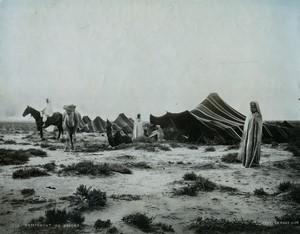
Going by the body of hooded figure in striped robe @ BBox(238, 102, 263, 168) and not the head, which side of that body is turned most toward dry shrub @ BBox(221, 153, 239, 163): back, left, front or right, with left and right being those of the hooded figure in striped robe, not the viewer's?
right

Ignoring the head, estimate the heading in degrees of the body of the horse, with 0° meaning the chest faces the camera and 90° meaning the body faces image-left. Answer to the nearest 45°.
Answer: approximately 90°

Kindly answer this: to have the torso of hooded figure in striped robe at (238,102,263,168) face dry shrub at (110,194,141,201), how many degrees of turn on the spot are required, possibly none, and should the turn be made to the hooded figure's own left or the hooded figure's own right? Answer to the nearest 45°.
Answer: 0° — they already face it

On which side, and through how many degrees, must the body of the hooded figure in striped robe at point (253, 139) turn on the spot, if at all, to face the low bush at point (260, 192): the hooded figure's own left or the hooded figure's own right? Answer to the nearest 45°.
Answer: approximately 45° to the hooded figure's own left

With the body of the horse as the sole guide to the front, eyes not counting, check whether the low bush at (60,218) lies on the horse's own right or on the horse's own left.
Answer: on the horse's own left

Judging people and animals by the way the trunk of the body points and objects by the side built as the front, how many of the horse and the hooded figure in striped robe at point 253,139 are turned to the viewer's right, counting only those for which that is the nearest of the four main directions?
0

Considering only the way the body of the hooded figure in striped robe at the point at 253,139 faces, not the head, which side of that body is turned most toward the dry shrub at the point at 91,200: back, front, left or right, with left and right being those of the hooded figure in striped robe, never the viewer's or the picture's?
front

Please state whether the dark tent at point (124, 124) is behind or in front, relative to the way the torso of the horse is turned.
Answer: behind

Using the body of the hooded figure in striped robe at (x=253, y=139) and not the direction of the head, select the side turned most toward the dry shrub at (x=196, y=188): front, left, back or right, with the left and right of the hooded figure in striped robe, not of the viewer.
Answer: front

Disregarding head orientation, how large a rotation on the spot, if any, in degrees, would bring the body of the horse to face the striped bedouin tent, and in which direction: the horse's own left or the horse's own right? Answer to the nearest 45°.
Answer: approximately 180°

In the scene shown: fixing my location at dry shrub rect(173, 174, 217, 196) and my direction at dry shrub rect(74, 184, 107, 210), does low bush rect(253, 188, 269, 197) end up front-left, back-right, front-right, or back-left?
back-left

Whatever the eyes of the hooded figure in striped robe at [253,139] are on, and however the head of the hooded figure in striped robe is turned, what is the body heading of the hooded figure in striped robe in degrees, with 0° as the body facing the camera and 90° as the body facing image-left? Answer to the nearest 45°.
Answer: approximately 45°

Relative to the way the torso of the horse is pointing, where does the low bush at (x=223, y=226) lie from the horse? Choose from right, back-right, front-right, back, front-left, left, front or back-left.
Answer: left
